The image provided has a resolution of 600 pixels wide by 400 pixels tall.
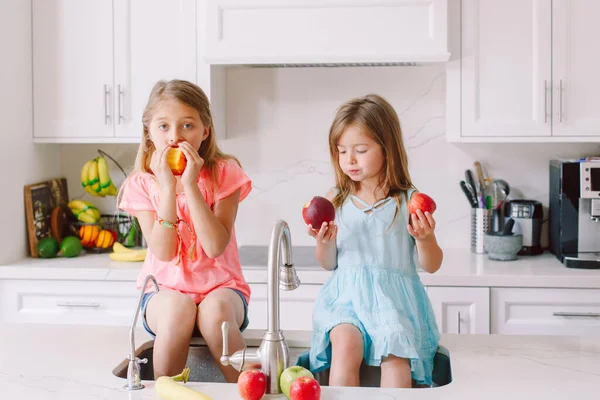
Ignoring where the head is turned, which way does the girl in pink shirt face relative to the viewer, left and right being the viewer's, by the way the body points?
facing the viewer

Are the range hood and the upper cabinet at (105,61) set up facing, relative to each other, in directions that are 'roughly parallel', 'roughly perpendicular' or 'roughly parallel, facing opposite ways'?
roughly parallel

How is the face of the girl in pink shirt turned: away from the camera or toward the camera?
toward the camera

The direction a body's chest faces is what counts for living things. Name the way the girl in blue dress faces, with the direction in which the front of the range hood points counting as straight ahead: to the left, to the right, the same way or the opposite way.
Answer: the same way

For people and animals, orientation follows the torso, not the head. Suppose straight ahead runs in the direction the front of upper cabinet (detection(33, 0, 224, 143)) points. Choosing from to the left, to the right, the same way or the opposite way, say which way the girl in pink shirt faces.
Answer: the same way

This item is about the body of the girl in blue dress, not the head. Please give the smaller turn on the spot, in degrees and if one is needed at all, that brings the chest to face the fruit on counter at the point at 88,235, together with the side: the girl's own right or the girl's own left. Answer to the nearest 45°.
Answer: approximately 135° to the girl's own right

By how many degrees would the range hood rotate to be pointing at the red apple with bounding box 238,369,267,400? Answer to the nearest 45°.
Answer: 0° — it already faces it

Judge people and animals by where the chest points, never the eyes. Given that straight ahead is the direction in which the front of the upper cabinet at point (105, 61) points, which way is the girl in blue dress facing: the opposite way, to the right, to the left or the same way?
the same way

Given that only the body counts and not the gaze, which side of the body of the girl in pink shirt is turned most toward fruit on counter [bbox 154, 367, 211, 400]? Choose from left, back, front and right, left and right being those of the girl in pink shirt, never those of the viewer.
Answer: front

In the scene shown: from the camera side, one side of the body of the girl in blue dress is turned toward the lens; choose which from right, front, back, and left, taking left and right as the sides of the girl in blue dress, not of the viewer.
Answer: front

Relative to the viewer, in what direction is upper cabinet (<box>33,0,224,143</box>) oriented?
toward the camera

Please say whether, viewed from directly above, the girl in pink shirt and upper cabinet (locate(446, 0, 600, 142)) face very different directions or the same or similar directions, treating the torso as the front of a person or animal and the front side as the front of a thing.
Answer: same or similar directions

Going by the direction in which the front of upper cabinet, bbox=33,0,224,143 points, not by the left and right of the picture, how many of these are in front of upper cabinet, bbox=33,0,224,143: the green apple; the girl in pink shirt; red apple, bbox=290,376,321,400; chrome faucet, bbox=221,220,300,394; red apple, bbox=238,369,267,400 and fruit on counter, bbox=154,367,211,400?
6

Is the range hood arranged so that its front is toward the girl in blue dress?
yes

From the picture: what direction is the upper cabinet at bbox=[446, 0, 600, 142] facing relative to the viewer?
toward the camera

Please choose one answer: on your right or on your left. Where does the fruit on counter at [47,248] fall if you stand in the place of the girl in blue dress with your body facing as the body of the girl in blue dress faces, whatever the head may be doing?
on your right
